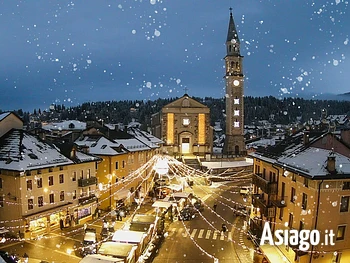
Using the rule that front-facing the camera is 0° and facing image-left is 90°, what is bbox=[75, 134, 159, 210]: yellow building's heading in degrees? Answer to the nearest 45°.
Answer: approximately 315°

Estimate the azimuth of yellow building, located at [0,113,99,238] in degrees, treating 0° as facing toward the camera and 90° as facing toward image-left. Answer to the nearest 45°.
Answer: approximately 315°

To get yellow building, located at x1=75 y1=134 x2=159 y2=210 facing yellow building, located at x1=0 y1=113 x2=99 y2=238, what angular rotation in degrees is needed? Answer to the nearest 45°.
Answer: approximately 90° to its right

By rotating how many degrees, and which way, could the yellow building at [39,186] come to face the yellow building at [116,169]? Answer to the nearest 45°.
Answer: approximately 90° to its left

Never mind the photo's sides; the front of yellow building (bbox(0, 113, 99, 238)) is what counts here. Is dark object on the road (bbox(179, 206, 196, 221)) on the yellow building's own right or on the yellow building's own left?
on the yellow building's own left

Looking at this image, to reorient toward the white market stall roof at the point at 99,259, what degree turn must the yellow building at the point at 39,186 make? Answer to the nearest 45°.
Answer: approximately 45° to its right

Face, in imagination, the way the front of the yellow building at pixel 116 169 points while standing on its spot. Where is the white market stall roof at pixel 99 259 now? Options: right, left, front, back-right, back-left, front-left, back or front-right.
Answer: front-right

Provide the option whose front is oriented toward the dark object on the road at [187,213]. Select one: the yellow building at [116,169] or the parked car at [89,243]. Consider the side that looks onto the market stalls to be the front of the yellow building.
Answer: the yellow building

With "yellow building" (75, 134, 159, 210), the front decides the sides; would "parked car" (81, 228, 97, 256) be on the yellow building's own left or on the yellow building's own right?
on the yellow building's own right
